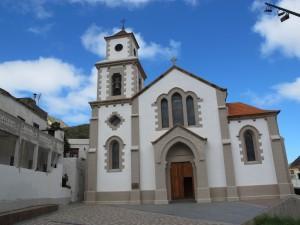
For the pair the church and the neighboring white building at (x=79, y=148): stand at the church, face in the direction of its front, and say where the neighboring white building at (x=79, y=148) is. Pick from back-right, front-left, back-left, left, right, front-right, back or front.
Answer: back-right

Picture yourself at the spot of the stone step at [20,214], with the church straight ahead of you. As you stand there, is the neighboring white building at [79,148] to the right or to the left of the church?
left

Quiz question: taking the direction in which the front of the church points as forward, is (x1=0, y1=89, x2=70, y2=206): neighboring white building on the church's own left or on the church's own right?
on the church's own right

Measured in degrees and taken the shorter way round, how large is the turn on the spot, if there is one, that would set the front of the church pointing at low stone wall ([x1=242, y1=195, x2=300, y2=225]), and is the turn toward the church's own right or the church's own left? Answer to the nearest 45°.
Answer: approximately 45° to the church's own left

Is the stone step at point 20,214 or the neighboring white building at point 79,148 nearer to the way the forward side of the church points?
the stone step

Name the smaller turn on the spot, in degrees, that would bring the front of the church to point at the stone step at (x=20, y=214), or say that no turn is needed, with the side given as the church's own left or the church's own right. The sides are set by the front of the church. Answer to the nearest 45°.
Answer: approximately 45° to the church's own right

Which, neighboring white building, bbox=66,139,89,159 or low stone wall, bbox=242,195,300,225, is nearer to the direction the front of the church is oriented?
the low stone wall

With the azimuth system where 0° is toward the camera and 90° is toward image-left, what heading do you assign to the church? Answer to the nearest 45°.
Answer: approximately 0°

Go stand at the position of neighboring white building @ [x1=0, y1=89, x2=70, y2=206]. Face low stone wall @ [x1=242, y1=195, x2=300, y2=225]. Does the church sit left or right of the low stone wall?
left
